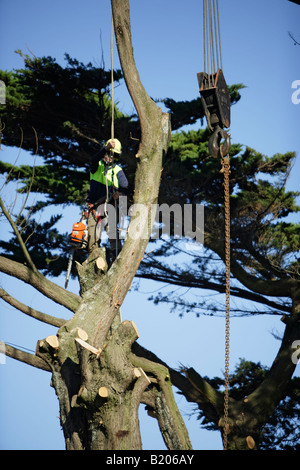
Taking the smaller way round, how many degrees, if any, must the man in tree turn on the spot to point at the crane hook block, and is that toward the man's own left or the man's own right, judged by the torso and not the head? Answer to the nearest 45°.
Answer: approximately 45° to the man's own left

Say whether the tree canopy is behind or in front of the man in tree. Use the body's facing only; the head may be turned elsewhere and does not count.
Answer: behind

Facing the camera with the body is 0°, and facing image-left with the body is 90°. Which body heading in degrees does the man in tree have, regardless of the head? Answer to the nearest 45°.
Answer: approximately 0°
